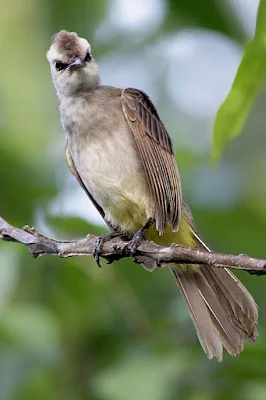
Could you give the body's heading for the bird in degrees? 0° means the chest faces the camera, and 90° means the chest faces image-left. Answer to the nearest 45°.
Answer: approximately 45°

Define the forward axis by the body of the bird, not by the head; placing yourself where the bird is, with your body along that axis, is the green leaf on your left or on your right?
on your left
